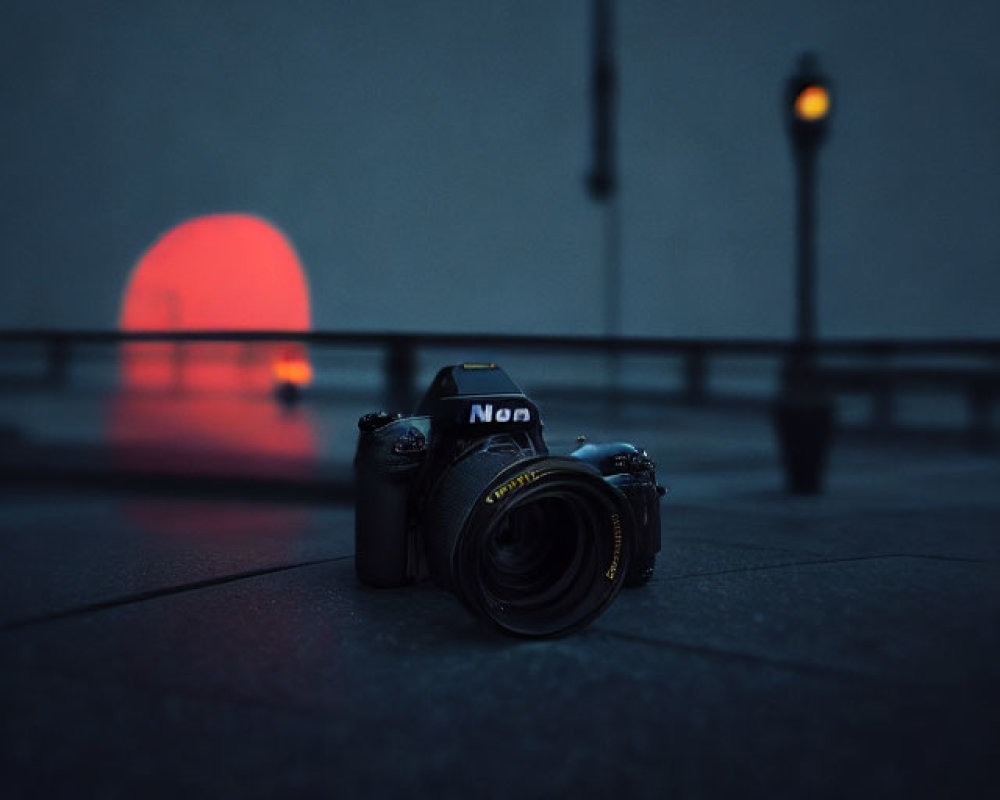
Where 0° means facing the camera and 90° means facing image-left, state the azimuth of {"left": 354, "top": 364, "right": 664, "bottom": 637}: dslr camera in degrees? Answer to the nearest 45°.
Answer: approximately 315°

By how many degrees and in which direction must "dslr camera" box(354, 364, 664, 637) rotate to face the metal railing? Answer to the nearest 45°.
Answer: approximately 135° to its left
